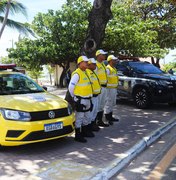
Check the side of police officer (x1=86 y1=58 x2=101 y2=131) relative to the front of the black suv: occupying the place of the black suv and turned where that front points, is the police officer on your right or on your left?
on your right

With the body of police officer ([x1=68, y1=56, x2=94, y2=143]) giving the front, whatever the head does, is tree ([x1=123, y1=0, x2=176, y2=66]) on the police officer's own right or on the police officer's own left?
on the police officer's own left

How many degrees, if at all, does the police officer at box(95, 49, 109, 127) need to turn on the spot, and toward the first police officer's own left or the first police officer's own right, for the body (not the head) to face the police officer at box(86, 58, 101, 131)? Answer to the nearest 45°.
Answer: approximately 90° to the first police officer's own right

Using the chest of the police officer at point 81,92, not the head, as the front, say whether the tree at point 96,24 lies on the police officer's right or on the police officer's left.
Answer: on the police officer's left

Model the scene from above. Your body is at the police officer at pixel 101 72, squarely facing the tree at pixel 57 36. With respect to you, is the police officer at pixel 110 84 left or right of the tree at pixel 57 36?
right

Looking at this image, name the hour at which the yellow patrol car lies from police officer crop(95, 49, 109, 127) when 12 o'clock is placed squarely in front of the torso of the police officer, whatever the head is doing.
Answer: The yellow patrol car is roughly at 4 o'clock from the police officer.
